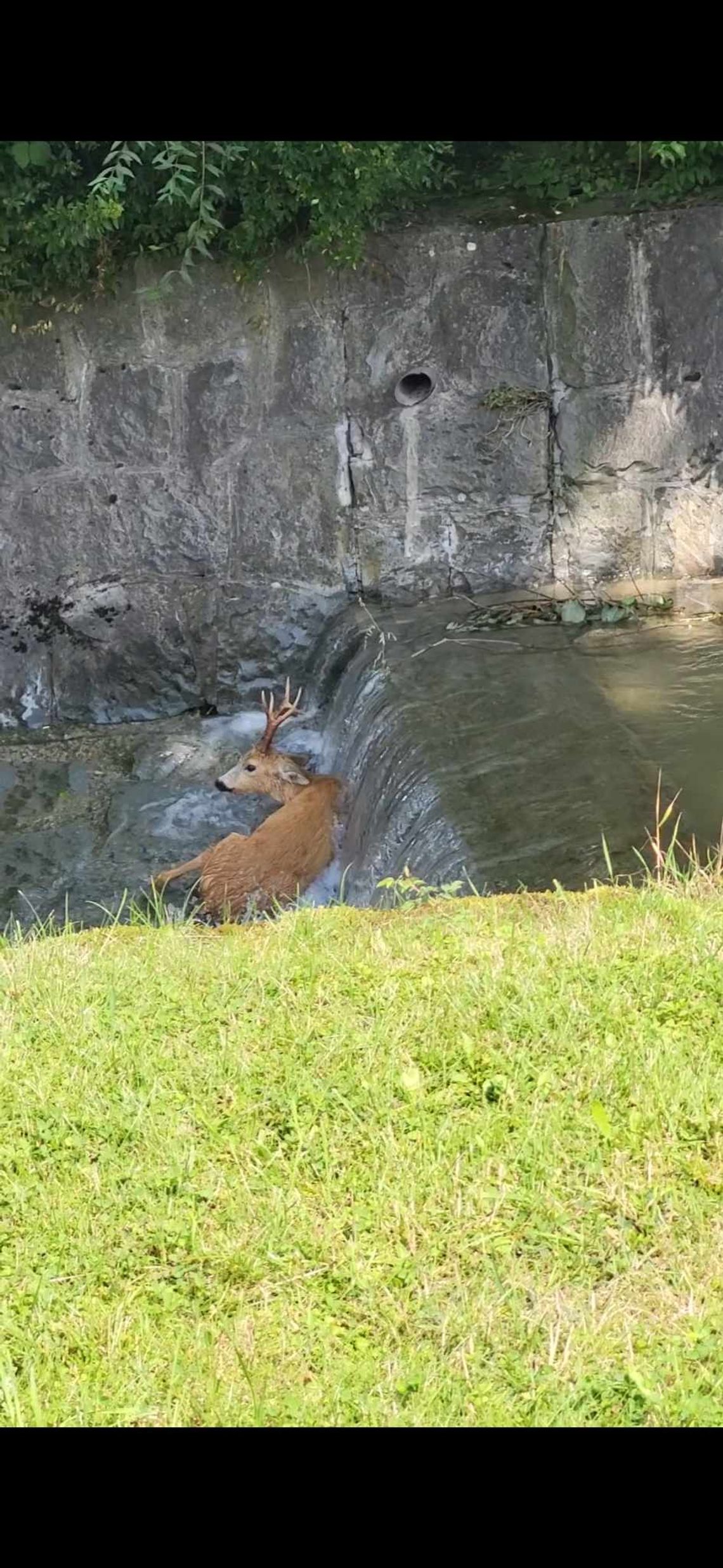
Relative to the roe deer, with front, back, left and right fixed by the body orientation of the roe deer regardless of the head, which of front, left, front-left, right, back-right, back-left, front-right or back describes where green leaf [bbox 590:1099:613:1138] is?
back-right

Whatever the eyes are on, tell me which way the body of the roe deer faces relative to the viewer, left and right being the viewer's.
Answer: facing away from the viewer and to the right of the viewer
